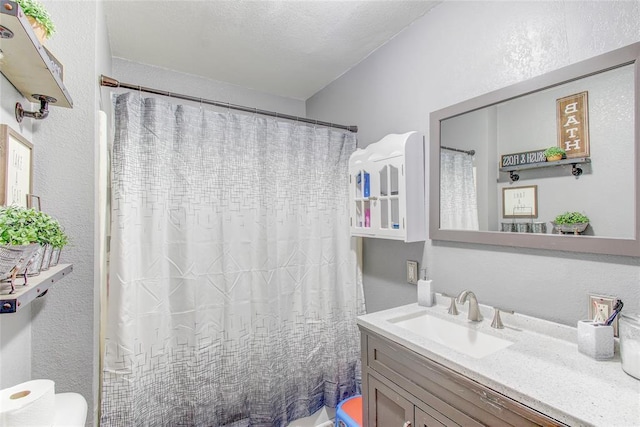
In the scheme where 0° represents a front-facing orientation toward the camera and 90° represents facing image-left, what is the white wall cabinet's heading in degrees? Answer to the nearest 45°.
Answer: approximately 45°

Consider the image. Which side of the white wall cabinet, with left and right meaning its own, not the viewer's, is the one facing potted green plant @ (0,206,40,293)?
front

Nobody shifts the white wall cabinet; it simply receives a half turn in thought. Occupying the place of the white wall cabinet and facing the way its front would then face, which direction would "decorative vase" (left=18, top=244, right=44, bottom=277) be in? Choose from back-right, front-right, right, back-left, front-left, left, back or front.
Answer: back

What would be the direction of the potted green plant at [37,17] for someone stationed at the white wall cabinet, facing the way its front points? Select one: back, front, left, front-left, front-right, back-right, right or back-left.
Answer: front

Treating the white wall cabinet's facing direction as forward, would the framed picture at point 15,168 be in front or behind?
in front

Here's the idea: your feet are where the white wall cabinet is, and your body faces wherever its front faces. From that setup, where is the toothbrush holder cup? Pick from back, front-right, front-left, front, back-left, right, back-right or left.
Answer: left

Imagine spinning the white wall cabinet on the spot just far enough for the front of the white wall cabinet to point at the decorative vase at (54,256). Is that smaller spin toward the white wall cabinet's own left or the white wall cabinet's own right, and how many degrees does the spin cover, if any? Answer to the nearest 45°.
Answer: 0° — it already faces it

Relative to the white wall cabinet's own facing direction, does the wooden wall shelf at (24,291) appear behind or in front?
in front

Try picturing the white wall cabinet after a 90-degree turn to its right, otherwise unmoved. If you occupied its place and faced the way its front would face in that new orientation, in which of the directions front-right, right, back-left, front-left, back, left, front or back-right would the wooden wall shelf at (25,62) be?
left

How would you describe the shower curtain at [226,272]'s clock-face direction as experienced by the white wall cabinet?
The shower curtain is roughly at 1 o'clock from the white wall cabinet.

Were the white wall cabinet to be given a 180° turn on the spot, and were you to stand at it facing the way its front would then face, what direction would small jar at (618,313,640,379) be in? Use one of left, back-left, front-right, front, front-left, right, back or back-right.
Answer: right
